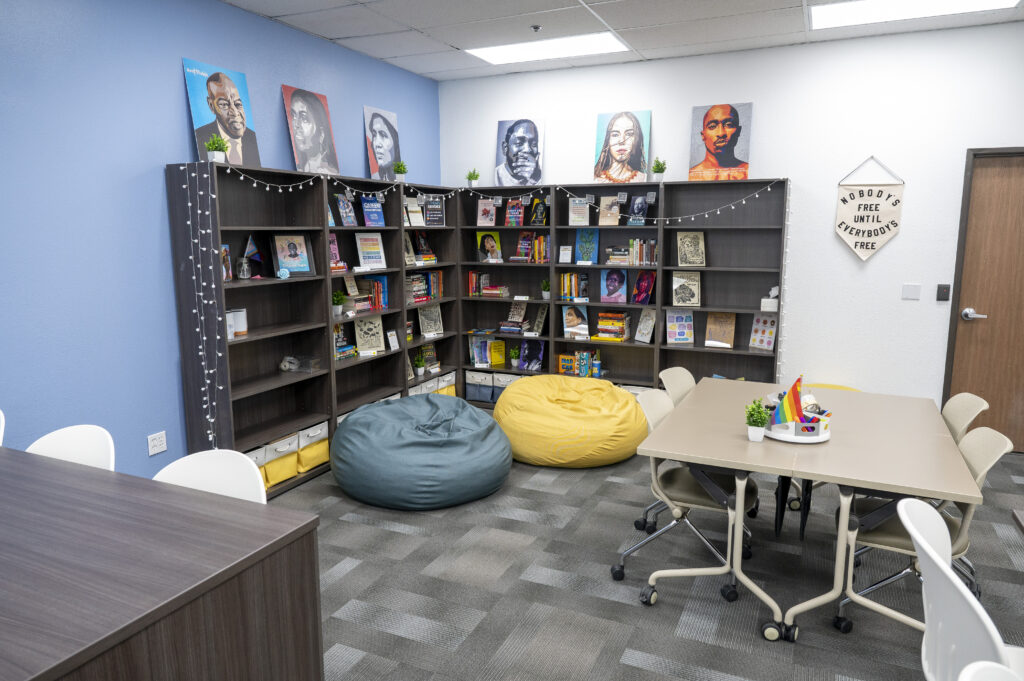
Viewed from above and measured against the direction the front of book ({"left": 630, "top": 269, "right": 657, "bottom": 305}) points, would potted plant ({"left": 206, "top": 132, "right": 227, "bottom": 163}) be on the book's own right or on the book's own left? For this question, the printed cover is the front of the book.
on the book's own right

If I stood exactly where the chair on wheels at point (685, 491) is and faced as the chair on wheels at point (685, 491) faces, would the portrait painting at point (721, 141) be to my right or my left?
on my left

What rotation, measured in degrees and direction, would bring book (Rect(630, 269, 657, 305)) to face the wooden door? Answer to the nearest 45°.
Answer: approximately 90° to its left

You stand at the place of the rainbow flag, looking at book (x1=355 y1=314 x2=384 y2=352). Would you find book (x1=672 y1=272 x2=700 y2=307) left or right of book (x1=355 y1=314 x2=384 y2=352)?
right

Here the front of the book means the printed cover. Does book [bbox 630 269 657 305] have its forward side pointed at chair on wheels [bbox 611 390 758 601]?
yes

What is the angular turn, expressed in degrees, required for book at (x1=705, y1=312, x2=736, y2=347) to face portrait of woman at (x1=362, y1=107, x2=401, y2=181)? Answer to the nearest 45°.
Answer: approximately 90° to its right
